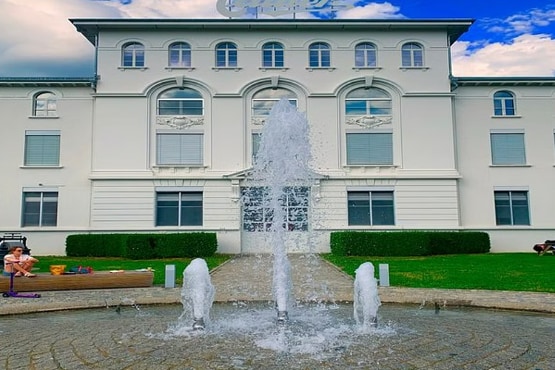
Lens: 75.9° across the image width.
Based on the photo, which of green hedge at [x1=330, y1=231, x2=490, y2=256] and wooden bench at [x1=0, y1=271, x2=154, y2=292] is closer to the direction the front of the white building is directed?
the wooden bench

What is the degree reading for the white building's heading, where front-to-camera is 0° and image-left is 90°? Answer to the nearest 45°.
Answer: approximately 0°

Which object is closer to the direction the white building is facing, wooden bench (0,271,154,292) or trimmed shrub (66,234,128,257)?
the wooden bench

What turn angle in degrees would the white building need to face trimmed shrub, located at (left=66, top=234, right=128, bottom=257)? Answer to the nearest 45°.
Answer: approximately 90° to its right
